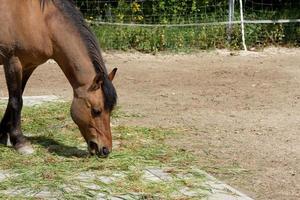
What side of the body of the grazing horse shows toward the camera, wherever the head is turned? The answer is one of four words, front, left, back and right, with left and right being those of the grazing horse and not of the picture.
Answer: right

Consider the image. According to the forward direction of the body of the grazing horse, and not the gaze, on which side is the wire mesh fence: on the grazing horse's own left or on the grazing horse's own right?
on the grazing horse's own left

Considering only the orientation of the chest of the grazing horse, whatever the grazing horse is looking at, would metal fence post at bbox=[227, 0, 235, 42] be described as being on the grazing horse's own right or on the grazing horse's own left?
on the grazing horse's own left
